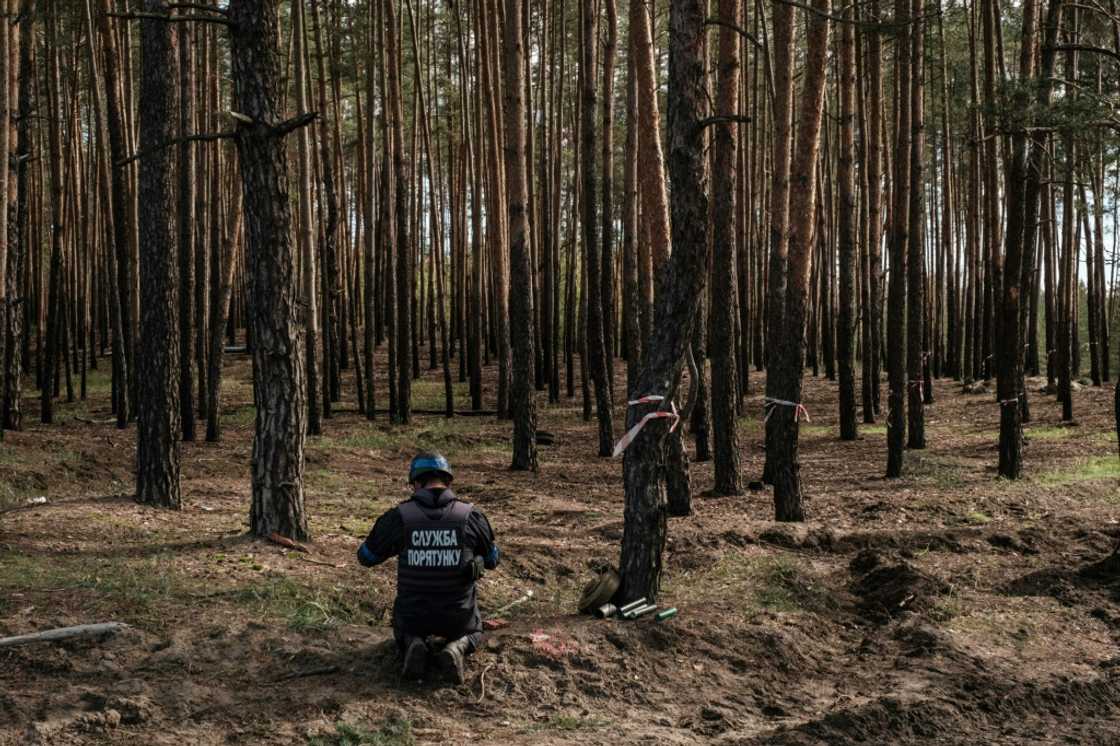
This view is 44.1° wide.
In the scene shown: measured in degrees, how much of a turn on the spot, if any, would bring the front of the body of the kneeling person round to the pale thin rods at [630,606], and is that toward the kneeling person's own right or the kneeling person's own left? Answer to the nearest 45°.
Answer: approximately 45° to the kneeling person's own right

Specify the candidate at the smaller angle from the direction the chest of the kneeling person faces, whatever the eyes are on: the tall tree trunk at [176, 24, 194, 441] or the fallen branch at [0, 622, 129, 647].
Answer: the tall tree trunk

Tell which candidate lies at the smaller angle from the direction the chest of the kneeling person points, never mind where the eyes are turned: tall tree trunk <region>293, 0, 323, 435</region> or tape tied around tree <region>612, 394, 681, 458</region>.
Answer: the tall tree trunk

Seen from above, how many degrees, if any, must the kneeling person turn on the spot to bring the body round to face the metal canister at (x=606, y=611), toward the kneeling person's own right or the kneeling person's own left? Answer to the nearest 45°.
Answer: approximately 45° to the kneeling person's own right

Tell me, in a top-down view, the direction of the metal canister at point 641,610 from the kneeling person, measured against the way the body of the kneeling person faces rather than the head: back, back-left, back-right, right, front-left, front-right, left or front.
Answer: front-right

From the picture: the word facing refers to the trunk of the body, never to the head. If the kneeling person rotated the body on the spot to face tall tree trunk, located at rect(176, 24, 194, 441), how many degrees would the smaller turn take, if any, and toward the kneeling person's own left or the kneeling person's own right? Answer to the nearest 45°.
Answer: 0° — they already face it

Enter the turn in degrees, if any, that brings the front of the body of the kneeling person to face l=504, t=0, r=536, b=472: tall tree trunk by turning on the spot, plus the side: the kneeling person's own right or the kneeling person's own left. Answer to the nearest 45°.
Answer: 0° — they already face it

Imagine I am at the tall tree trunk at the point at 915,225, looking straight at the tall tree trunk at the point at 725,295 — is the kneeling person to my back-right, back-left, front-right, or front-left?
front-left

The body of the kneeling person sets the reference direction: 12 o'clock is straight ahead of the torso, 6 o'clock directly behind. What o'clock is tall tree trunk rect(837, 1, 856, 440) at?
The tall tree trunk is roughly at 1 o'clock from the kneeling person.

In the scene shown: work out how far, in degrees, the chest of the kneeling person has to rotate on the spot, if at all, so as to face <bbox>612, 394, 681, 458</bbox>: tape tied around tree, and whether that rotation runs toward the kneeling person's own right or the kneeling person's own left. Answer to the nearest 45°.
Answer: approximately 45° to the kneeling person's own right

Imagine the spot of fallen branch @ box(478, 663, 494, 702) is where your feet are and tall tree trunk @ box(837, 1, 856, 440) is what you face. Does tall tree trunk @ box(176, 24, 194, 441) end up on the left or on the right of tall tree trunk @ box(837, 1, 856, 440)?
left

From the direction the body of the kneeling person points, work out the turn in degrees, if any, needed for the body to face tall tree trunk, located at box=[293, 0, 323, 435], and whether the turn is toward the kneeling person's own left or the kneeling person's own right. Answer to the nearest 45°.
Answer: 0° — they already face it

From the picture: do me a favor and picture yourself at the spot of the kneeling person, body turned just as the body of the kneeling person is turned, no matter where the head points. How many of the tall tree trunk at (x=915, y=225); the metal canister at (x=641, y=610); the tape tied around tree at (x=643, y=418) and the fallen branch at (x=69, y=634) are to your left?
1

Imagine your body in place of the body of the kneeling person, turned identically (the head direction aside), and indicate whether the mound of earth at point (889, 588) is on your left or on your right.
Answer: on your right

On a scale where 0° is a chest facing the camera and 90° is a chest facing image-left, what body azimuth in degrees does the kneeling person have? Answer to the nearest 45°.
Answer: approximately 180°

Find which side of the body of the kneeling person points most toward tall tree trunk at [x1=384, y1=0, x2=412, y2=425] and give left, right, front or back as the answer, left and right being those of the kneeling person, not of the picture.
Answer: front
